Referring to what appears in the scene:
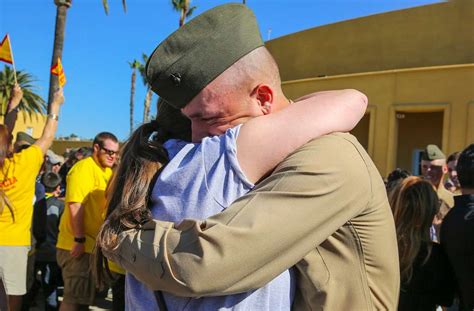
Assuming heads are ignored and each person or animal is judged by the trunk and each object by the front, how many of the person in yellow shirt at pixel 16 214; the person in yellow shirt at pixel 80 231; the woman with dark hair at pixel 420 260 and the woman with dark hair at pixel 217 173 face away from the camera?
2

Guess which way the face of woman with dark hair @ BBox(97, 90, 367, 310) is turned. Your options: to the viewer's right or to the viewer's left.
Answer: to the viewer's right

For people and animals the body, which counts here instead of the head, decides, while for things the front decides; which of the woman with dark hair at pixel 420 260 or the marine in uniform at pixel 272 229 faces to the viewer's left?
the marine in uniform

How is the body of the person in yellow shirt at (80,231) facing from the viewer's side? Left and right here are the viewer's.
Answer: facing the viewer and to the right of the viewer

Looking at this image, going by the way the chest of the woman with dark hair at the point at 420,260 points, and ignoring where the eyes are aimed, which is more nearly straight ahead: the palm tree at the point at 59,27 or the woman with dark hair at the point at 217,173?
the palm tree

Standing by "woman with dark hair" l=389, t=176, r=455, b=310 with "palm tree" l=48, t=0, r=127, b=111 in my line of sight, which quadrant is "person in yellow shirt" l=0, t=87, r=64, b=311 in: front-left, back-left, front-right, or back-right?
front-left

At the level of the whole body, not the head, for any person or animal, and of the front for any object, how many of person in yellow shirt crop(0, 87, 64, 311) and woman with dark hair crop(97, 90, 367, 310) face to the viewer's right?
1

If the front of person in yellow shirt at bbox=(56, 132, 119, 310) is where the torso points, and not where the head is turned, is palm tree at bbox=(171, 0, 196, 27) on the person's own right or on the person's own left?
on the person's own left

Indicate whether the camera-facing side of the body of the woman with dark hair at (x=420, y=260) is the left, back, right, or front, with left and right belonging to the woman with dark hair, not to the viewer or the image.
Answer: back

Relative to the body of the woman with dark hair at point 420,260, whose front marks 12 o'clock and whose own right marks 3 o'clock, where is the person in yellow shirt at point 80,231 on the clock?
The person in yellow shirt is roughly at 9 o'clock from the woman with dark hair.

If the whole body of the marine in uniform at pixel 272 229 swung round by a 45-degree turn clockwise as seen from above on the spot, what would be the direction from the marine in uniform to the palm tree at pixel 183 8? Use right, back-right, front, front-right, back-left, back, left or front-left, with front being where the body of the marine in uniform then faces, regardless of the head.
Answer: front-right

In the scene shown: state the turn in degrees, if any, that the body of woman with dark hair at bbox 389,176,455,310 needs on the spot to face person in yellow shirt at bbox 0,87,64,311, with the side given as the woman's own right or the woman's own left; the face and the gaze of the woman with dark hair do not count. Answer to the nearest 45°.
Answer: approximately 90° to the woman's own left
